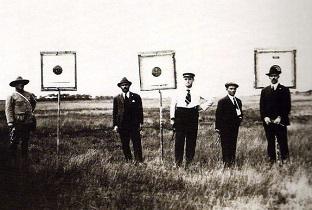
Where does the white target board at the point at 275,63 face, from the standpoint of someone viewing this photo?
facing the viewer

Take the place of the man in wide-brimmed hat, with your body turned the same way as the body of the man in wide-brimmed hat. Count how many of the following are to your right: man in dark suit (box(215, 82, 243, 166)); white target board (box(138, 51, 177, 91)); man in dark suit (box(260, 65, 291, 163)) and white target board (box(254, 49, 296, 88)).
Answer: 0

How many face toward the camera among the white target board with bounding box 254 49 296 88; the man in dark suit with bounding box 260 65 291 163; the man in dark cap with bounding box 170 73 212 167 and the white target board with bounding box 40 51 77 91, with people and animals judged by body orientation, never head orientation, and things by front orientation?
4

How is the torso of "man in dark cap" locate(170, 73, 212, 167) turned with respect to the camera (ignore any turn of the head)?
toward the camera

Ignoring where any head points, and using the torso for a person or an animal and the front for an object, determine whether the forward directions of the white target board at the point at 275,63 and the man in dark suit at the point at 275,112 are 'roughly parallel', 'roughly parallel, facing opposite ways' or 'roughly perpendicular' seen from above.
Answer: roughly parallel

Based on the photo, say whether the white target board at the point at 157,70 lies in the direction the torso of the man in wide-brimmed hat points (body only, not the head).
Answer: no

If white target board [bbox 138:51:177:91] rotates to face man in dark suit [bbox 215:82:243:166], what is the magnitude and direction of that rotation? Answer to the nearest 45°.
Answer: approximately 90° to its left

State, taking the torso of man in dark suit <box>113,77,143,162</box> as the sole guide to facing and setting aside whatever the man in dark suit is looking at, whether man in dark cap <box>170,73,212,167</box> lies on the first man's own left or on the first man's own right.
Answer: on the first man's own left

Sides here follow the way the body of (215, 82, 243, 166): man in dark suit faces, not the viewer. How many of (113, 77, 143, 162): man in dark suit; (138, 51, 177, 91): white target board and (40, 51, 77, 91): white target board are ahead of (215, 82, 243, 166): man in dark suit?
0

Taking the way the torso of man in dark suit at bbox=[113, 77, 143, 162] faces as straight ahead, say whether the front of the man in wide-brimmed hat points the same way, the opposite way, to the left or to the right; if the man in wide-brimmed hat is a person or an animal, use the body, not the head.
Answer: the same way

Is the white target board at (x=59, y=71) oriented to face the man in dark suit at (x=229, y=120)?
no

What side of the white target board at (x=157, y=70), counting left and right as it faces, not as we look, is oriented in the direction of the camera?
front

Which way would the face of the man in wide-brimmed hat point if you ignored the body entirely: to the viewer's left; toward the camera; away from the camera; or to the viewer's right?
toward the camera

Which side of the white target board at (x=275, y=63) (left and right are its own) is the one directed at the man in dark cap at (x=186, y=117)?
right

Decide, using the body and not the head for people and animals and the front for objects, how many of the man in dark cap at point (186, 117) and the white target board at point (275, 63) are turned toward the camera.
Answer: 2

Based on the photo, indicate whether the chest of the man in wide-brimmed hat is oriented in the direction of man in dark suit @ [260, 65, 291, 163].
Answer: no

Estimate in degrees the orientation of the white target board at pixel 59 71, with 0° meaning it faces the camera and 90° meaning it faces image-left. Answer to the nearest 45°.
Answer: approximately 0°
